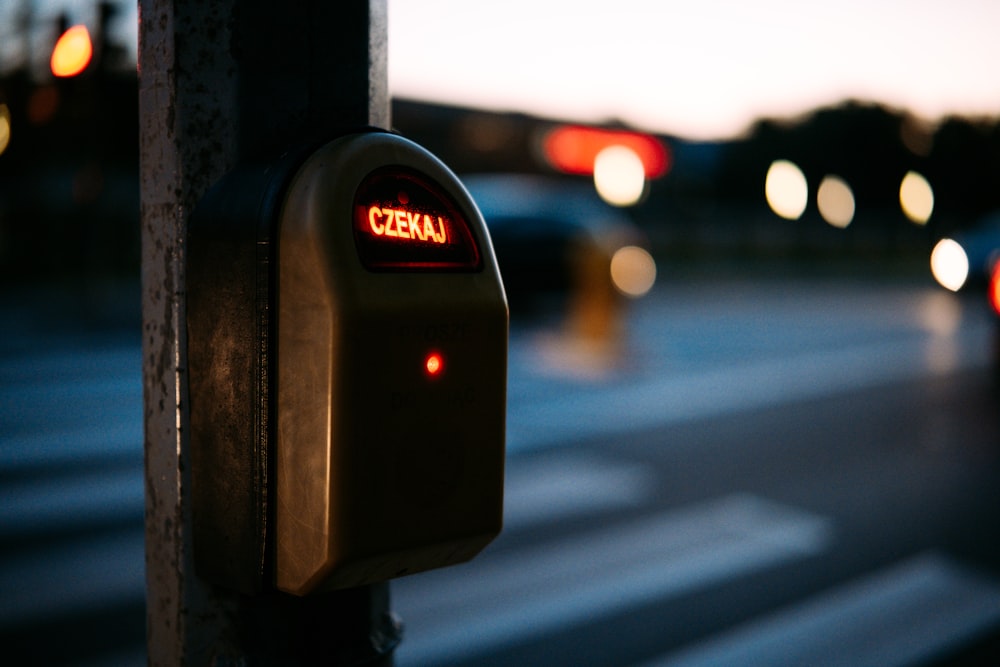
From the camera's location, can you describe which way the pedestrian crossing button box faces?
facing the viewer and to the right of the viewer

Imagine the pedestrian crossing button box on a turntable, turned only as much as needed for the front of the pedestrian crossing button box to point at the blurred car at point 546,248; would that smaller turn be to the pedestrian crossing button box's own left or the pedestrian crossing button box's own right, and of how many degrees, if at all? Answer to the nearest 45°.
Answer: approximately 135° to the pedestrian crossing button box's own left
